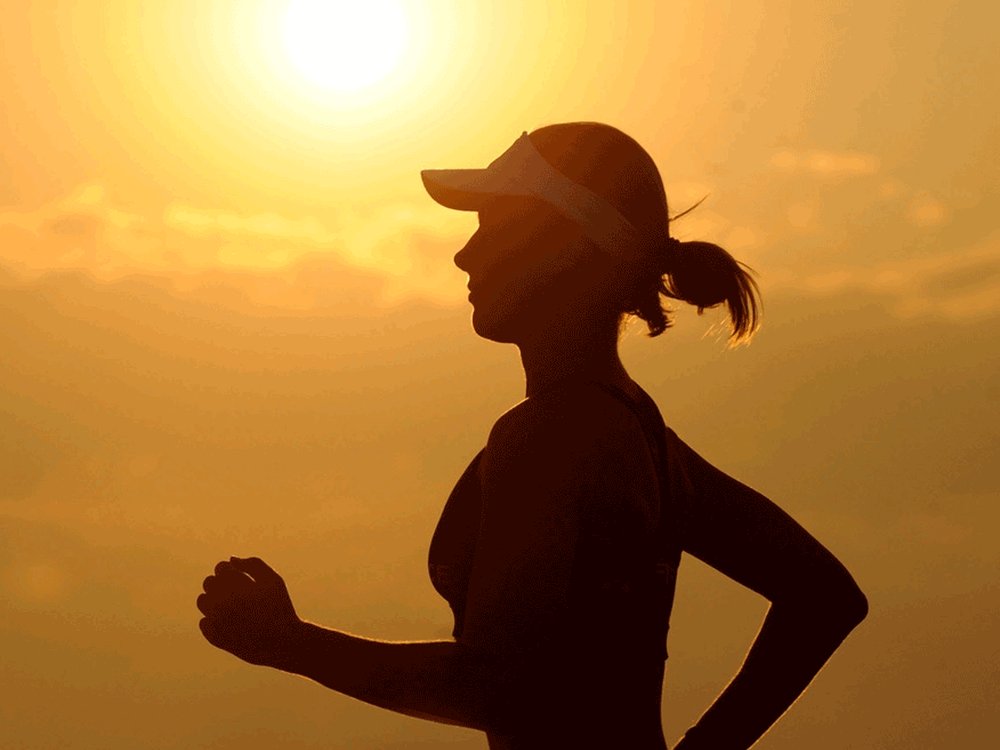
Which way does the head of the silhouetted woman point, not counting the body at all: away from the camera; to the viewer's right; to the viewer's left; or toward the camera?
to the viewer's left

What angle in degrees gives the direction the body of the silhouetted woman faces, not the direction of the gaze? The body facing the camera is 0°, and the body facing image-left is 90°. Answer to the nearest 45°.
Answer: approximately 90°
